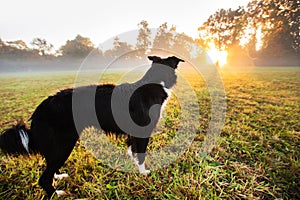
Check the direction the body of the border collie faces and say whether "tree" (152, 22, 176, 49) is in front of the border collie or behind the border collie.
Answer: in front

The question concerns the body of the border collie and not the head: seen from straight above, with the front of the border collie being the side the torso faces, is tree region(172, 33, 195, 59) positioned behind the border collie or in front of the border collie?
in front

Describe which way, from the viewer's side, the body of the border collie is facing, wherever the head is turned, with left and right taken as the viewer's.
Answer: facing away from the viewer and to the right of the viewer

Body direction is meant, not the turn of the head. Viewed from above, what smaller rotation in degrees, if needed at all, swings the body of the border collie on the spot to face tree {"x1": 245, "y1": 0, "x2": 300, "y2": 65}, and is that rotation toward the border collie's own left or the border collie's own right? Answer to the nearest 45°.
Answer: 0° — it already faces it
